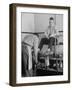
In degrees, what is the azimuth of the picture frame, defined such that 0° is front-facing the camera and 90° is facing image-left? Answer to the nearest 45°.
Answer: approximately 315°
